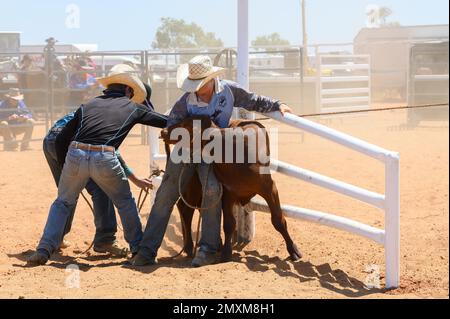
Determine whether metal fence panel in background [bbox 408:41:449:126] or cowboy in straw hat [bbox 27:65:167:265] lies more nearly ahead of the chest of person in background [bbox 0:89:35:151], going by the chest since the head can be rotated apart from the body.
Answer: the cowboy in straw hat

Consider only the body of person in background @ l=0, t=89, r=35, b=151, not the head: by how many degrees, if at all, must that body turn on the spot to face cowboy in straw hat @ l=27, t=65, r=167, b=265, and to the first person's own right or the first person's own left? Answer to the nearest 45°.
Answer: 0° — they already face them

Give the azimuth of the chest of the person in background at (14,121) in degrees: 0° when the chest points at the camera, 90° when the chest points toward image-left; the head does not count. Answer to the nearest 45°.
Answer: approximately 0°

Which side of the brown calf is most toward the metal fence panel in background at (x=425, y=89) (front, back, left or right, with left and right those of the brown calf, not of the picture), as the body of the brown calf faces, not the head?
right

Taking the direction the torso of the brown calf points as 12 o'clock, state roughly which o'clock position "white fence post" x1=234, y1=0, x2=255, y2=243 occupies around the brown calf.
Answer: The white fence post is roughly at 3 o'clock from the brown calf.

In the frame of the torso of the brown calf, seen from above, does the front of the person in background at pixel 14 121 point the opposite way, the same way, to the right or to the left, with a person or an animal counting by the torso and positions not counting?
to the left

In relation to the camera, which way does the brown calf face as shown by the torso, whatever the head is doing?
to the viewer's left
